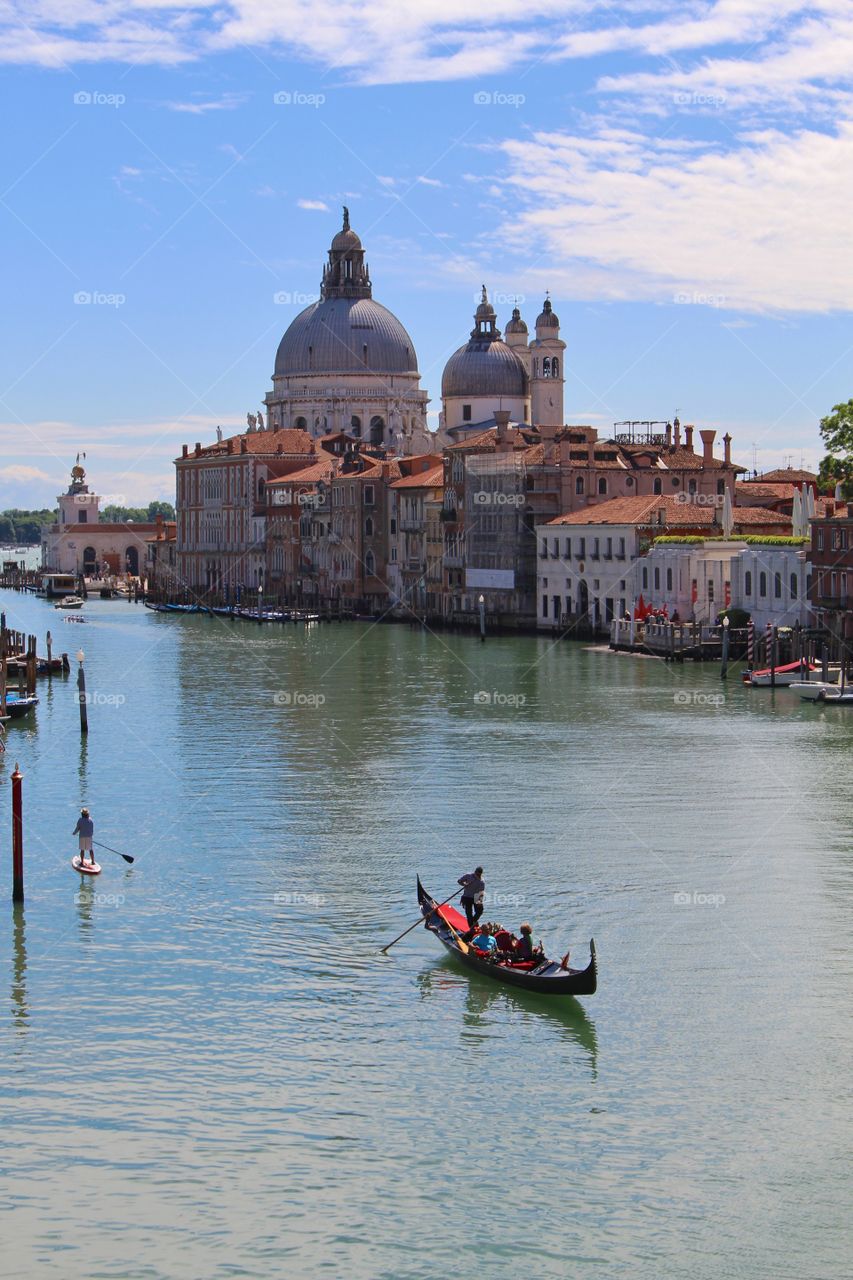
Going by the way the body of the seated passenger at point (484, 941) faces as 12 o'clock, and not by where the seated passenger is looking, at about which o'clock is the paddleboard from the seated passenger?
The paddleboard is roughly at 6 o'clock from the seated passenger.

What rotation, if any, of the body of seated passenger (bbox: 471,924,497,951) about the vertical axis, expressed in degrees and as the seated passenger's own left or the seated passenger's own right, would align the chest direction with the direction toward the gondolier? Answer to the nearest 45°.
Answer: approximately 135° to the seated passenger's own left

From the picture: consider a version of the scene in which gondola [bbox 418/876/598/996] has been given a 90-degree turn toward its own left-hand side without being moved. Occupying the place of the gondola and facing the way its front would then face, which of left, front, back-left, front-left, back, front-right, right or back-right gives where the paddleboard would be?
left

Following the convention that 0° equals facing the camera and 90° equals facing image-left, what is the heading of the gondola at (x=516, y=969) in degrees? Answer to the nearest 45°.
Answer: approximately 315°

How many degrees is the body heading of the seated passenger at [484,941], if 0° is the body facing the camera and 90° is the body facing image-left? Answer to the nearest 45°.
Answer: approximately 315°

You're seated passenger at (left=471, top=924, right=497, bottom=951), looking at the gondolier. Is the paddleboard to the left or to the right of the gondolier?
left
